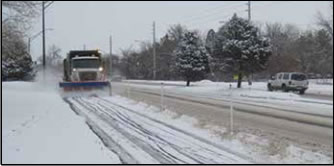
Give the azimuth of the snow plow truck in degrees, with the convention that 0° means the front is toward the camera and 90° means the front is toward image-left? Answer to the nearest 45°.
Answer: approximately 0°

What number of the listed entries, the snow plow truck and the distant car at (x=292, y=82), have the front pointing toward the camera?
1

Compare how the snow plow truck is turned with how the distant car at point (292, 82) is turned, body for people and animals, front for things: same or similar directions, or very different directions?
very different directions

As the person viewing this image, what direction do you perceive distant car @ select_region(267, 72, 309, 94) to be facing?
facing away from the viewer and to the left of the viewer

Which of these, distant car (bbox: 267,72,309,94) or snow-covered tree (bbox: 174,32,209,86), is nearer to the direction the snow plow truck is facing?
the distant car

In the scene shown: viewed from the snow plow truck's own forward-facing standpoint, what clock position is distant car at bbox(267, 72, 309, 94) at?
The distant car is roughly at 9 o'clock from the snow plow truck.

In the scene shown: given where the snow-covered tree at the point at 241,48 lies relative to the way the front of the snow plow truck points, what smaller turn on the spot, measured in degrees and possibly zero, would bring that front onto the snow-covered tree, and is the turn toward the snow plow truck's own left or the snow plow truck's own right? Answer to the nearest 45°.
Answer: approximately 90° to the snow plow truck's own left

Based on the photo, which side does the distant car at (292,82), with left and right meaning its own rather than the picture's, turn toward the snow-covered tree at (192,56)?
front
